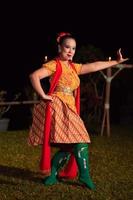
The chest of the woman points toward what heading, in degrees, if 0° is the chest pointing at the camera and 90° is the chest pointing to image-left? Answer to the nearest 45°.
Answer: approximately 315°
